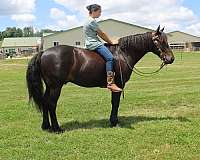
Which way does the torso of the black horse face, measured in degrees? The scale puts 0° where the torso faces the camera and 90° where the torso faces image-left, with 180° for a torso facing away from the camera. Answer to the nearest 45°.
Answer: approximately 270°
